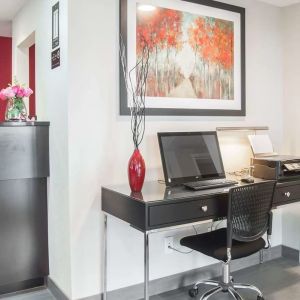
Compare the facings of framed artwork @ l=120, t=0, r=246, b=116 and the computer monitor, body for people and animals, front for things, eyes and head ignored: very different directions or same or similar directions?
same or similar directions

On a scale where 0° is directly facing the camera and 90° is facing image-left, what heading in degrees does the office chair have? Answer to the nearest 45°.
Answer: approximately 135°

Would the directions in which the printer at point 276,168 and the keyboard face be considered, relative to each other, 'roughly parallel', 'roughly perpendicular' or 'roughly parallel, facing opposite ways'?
roughly parallel

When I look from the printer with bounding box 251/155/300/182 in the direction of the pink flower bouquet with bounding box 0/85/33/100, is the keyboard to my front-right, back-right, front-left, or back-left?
front-left

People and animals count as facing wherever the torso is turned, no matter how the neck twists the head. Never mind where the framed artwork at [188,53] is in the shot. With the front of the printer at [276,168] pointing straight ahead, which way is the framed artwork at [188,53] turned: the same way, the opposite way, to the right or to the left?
the same way

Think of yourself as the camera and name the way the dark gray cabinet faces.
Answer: facing the viewer and to the right of the viewer

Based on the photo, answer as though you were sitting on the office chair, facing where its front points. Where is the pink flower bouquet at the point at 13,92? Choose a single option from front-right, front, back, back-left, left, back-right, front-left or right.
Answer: front-left

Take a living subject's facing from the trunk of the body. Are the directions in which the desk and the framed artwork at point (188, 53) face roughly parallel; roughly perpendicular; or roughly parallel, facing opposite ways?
roughly parallel

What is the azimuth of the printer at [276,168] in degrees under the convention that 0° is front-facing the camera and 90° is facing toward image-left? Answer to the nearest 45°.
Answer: approximately 315°

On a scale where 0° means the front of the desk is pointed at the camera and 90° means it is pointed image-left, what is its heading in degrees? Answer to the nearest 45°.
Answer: approximately 315°

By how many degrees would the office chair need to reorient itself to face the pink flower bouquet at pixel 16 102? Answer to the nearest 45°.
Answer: approximately 45° to its left
